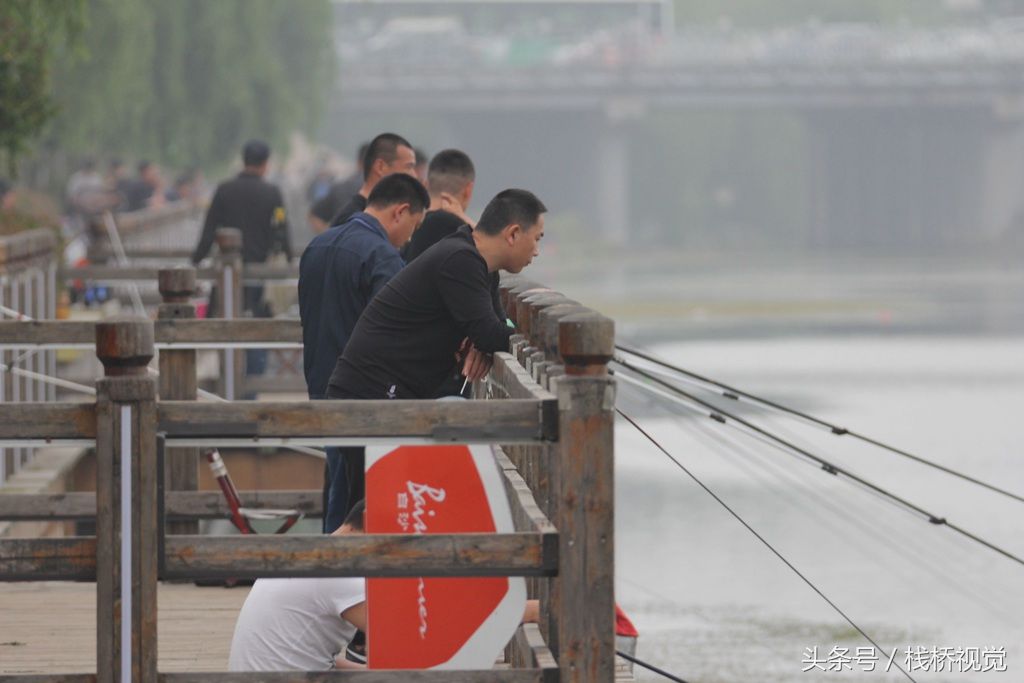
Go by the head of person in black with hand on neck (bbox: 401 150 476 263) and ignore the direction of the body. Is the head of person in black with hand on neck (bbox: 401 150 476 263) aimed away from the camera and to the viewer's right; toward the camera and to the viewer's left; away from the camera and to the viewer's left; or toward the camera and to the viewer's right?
away from the camera and to the viewer's right

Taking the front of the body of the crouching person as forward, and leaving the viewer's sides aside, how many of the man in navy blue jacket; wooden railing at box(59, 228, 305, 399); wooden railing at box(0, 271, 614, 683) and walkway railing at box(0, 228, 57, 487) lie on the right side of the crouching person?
1

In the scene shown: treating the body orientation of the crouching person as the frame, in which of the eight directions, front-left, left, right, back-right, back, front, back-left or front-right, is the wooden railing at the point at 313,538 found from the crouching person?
right

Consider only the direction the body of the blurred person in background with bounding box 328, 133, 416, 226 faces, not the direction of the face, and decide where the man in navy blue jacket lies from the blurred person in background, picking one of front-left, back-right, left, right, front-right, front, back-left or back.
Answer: right

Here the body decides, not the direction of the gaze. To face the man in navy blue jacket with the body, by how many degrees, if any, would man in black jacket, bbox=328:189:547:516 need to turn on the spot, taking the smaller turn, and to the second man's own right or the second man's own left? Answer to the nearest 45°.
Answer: approximately 90° to the second man's own left

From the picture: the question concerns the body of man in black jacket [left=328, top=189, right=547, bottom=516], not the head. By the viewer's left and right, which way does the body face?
facing to the right of the viewer

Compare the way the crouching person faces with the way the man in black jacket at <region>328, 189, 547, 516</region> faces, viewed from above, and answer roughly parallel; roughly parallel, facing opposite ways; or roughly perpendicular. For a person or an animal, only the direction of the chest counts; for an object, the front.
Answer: roughly parallel

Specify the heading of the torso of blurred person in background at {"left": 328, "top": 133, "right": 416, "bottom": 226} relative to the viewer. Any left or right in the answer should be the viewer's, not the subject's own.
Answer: facing to the right of the viewer

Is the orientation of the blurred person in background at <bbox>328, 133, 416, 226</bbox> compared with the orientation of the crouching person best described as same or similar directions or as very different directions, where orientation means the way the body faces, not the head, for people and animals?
same or similar directions

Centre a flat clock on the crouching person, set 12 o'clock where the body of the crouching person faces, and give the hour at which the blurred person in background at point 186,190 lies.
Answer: The blurred person in background is roughly at 9 o'clock from the crouching person.

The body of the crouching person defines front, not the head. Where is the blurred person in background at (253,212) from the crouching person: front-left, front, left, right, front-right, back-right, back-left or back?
left

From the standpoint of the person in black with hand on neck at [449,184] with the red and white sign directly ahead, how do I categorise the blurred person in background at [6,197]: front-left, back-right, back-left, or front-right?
back-right

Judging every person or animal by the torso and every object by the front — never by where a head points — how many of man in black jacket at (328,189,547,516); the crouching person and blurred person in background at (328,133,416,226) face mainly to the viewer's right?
3

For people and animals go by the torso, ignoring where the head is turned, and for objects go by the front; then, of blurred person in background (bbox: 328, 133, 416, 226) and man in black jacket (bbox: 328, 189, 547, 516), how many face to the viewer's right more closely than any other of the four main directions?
2

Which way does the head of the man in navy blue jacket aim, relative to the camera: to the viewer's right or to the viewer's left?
to the viewer's right

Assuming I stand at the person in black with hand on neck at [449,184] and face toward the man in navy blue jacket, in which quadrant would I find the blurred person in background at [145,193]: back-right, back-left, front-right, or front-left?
back-right

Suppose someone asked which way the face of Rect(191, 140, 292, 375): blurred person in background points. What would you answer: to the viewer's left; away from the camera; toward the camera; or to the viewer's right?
away from the camera

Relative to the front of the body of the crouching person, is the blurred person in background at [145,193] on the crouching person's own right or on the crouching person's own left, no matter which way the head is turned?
on the crouching person's own left
